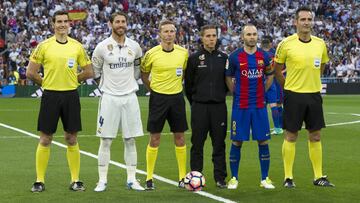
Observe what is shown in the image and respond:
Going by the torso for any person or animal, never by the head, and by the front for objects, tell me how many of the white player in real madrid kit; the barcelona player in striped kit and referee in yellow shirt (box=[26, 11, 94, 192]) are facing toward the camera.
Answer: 3

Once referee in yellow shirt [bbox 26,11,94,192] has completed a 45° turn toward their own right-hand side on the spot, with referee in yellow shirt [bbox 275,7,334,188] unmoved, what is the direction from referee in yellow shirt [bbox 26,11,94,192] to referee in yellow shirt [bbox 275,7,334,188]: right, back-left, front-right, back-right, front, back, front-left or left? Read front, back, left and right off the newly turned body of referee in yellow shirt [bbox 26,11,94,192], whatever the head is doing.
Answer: back-left

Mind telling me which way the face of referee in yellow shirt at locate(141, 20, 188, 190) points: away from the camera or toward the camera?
toward the camera

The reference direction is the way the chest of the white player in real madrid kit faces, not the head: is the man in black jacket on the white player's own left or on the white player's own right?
on the white player's own left

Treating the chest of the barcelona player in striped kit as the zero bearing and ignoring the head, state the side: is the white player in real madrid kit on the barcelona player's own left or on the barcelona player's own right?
on the barcelona player's own right

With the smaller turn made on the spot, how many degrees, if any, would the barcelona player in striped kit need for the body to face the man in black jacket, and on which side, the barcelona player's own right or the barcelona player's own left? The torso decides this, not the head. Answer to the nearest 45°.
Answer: approximately 90° to the barcelona player's own right

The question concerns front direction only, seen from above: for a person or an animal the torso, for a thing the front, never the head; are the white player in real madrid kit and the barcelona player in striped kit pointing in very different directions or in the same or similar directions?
same or similar directions

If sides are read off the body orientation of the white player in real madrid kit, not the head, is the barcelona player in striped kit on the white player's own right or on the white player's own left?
on the white player's own left

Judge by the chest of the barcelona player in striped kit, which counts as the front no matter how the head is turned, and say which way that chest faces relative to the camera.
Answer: toward the camera

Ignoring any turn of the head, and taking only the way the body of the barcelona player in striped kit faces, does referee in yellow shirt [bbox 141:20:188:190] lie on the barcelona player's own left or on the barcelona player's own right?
on the barcelona player's own right

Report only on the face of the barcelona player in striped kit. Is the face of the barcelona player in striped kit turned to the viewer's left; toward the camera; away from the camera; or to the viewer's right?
toward the camera

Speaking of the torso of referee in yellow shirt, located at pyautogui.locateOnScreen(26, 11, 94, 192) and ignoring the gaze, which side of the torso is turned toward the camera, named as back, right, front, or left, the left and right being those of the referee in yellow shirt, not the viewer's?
front

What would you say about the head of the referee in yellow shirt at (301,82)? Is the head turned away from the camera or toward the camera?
toward the camera

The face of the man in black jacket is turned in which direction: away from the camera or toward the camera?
toward the camera

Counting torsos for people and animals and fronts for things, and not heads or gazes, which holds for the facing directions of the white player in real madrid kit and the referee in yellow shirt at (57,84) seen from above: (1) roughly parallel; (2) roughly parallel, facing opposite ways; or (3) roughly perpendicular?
roughly parallel
